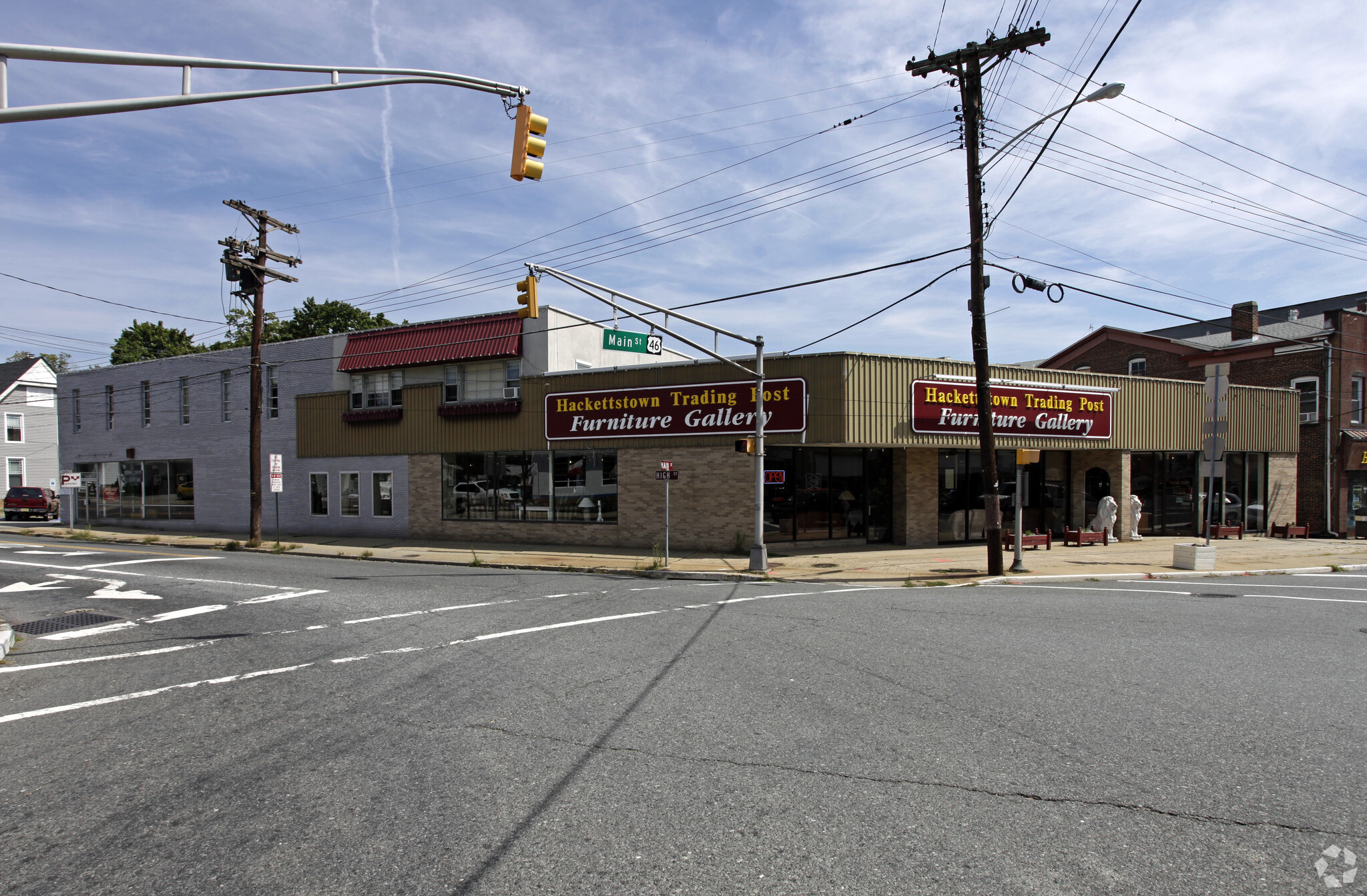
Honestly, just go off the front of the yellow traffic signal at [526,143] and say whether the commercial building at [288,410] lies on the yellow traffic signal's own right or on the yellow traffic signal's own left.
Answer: on the yellow traffic signal's own left

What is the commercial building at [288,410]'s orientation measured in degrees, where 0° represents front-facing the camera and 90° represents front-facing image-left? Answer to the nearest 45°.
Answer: approximately 45°

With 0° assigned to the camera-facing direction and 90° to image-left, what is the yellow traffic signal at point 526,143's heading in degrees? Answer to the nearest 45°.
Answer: approximately 270°

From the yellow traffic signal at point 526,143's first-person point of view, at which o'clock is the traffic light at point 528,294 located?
The traffic light is roughly at 9 o'clock from the yellow traffic signal.
